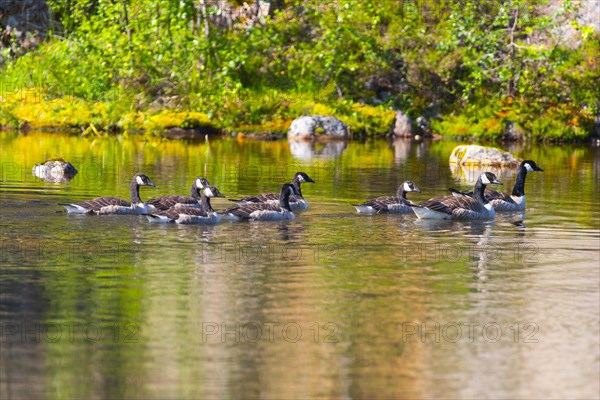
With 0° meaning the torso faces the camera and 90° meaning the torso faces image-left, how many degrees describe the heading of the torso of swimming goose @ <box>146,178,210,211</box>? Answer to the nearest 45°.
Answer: approximately 270°

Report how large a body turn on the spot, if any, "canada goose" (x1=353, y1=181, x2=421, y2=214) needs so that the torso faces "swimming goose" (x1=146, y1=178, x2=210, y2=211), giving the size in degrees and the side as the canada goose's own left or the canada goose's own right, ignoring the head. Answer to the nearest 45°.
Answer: approximately 180°

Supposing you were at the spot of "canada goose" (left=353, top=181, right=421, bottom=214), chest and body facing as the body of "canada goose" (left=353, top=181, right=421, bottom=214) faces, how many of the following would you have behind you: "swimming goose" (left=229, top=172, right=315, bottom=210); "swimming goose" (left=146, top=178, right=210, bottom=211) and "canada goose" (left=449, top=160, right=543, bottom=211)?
2

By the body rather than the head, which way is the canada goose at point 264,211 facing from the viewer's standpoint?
to the viewer's right

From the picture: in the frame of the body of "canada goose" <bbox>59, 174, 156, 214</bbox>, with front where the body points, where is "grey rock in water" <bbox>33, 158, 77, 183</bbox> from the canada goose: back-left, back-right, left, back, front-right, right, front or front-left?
left

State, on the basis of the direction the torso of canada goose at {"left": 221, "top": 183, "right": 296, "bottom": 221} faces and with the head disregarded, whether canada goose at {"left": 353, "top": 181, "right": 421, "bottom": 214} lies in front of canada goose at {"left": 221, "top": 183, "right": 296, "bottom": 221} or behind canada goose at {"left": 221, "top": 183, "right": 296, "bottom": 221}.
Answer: in front

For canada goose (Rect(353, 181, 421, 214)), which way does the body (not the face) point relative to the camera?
to the viewer's right

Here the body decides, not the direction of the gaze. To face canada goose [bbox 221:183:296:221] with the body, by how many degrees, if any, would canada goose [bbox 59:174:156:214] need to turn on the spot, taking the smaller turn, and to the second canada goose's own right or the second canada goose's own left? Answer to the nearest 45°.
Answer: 0° — it already faces it

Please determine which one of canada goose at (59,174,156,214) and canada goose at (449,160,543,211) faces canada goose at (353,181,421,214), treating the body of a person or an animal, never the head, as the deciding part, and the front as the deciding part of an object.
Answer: canada goose at (59,174,156,214)

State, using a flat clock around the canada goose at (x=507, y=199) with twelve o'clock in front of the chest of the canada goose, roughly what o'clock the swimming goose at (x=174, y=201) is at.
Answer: The swimming goose is roughly at 5 o'clock from the canada goose.

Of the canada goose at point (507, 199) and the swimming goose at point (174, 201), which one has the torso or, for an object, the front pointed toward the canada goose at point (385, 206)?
the swimming goose

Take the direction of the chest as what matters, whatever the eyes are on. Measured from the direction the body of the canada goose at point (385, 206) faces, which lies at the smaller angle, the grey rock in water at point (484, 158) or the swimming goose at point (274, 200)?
the grey rock in water

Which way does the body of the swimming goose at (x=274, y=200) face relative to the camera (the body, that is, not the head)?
to the viewer's right

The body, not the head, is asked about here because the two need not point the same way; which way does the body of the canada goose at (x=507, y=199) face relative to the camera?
to the viewer's right

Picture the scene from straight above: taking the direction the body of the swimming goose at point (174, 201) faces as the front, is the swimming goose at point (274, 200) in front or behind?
in front

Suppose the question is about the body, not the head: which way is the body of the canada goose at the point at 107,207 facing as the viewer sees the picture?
to the viewer's right
